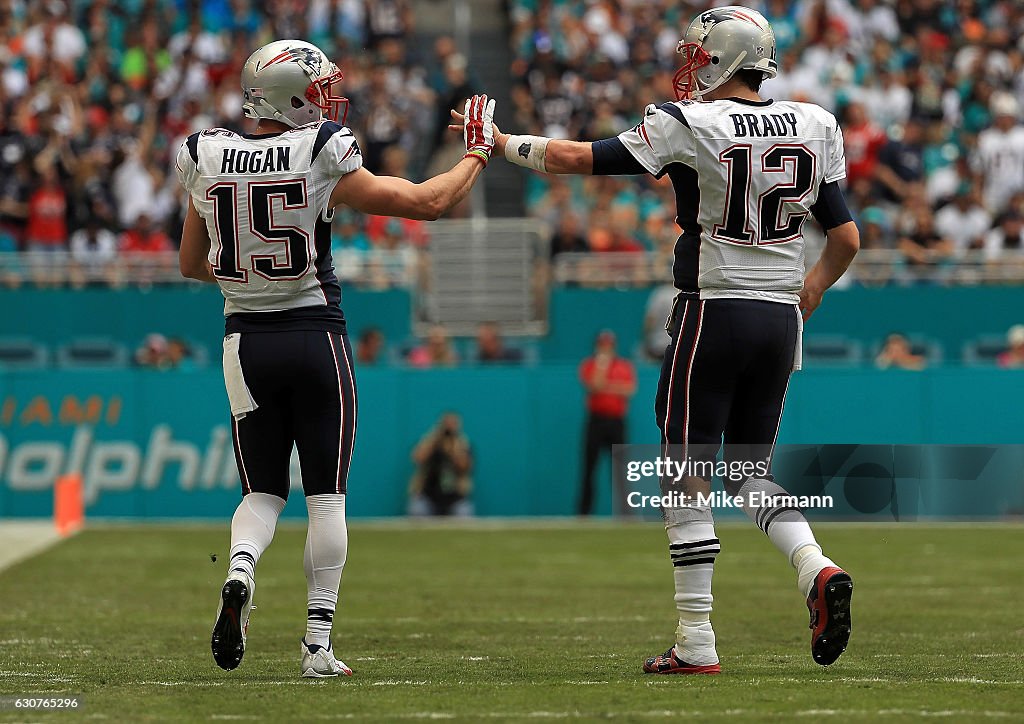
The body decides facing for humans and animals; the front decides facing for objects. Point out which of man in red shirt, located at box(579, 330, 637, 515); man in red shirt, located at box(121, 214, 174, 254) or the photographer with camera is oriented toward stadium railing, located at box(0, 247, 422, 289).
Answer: man in red shirt, located at box(121, 214, 174, 254)

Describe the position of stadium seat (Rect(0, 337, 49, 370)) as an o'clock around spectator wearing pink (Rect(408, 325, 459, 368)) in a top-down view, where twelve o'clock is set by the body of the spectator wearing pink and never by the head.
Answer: The stadium seat is roughly at 3 o'clock from the spectator wearing pink.

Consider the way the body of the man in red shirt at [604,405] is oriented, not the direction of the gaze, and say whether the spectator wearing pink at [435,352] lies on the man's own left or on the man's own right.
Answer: on the man's own right

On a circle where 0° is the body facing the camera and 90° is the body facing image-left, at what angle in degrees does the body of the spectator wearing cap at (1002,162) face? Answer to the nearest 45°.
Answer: approximately 0°

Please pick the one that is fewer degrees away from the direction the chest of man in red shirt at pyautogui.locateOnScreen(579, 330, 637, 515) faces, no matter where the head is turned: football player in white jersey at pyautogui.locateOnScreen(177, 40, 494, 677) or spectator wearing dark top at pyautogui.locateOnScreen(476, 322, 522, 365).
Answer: the football player in white jersey

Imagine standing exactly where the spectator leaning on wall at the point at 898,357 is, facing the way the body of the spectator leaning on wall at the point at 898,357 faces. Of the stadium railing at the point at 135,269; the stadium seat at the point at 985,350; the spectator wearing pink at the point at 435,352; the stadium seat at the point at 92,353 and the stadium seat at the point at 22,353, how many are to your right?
4

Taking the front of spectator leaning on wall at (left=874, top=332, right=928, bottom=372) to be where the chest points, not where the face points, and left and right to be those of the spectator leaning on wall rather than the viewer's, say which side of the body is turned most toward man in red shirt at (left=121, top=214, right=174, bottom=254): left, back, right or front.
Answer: right

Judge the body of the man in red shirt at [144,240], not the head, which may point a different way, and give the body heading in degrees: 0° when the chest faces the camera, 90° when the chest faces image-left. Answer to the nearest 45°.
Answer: approximately 0°
